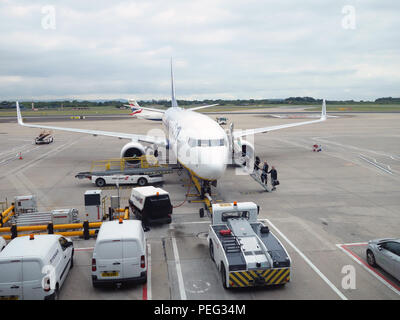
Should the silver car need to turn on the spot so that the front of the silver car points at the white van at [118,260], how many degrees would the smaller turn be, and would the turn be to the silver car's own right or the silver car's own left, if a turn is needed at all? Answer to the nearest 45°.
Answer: approximately 90° to the silver car's own left

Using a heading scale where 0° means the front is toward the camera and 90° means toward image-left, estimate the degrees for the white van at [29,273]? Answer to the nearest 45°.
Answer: approximately 225°

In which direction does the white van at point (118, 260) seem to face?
away from the camera

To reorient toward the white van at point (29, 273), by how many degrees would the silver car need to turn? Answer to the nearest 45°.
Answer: approximately 90° to its left

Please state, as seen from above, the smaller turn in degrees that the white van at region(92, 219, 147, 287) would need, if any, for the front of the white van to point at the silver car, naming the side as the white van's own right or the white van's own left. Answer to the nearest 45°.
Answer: approximately 90° to the white van's own right
